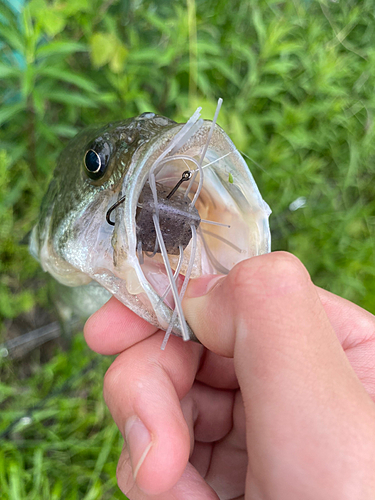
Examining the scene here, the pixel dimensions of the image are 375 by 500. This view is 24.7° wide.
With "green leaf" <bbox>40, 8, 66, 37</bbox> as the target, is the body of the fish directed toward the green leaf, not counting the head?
no

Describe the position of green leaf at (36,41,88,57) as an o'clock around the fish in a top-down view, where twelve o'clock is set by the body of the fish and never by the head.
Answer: The green leaf is roughly at 7 o'clock from the fish.

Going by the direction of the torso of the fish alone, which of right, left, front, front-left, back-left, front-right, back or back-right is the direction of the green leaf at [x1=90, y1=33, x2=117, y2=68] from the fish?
back-left

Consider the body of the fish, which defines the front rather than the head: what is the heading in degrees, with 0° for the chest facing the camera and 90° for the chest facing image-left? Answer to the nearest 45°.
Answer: approximately 315°

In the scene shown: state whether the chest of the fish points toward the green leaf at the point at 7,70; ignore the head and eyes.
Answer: no
